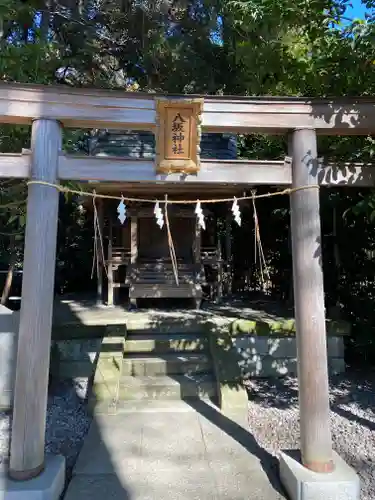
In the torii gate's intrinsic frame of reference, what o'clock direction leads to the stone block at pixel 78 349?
The stone block is roughly at 5 o'clock from the torii gate.

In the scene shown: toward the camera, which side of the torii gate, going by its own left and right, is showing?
front

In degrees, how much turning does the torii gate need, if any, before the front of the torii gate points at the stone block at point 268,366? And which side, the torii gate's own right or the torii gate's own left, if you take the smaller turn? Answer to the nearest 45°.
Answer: approximately 135° to the torii gate's own left

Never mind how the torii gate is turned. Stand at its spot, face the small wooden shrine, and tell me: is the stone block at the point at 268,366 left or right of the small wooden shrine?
right

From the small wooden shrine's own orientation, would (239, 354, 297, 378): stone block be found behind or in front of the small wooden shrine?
in front

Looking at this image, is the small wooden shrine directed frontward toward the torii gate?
yes

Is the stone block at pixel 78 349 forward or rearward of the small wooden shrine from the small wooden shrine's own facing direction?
forward

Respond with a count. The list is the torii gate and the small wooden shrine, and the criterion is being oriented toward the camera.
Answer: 2
